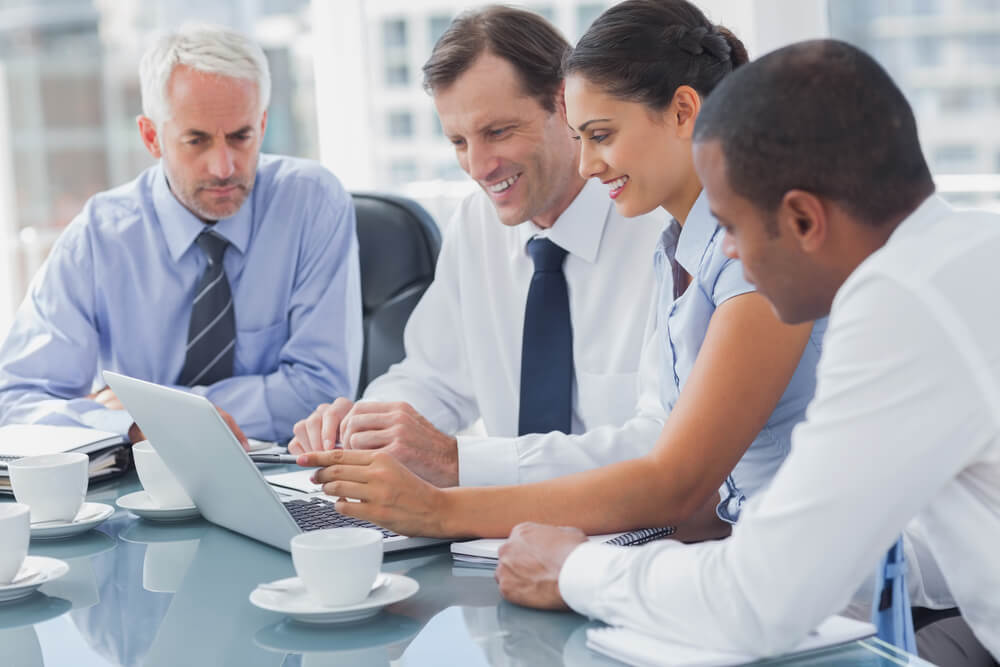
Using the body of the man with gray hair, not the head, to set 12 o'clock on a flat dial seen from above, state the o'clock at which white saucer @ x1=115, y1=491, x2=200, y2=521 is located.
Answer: The white saucer is roughly at 12 o'clock from the man with gray hair.

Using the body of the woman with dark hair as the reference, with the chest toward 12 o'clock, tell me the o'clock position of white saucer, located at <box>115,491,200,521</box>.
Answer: The white saucer is roughly at 12 o'clock from the woman with dark hair.

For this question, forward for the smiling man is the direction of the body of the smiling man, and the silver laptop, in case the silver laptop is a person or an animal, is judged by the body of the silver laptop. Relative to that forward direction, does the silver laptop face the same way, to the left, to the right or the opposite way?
the opposite way

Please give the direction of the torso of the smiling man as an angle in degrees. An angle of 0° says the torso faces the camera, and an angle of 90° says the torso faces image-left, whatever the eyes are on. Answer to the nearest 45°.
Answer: approximately 45°

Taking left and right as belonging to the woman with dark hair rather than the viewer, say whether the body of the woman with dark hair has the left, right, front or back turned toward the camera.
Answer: left

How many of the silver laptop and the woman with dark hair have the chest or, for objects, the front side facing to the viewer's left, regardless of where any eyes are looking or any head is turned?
1

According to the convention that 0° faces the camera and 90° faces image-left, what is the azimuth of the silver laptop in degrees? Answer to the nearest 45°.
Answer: approximately 225°
